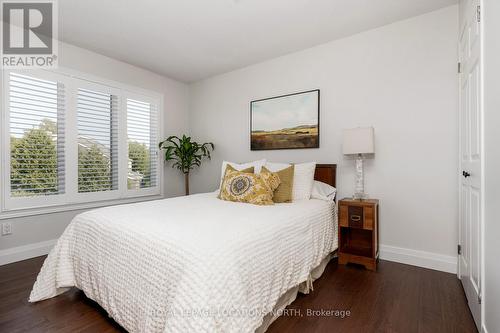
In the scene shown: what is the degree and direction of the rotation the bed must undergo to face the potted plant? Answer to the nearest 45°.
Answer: approximately 135° to its right

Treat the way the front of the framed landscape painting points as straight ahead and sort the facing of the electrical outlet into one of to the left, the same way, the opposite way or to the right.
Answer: to the left

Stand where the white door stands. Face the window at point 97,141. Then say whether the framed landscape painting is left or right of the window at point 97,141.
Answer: right

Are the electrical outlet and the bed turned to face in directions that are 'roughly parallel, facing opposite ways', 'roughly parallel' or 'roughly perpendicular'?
roughly perpendicular

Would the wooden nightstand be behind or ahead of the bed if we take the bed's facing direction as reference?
behind

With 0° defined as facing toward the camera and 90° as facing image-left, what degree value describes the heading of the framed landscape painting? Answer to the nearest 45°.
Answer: approximately 45°

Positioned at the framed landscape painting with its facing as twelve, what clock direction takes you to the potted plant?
The potted plant is roughly at 2 o'clock from the framed landscape painting.
